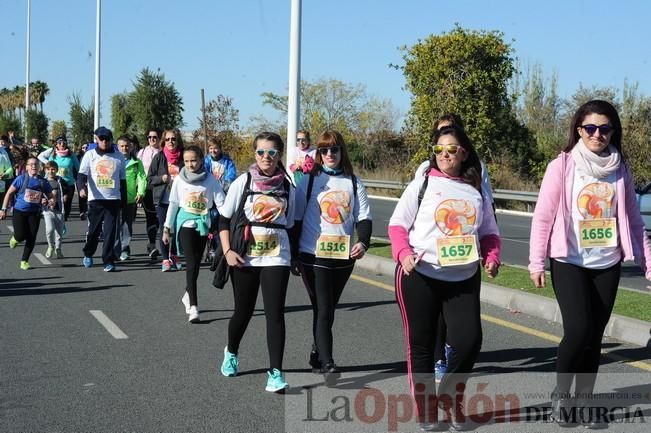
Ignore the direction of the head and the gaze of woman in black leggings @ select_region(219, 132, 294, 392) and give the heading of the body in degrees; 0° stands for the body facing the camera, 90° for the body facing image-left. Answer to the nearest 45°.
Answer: approximately 0°

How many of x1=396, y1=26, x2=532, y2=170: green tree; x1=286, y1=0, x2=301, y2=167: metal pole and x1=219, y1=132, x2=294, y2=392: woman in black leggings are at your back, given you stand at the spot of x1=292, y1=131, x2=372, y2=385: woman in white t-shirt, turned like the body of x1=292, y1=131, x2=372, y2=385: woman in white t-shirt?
2

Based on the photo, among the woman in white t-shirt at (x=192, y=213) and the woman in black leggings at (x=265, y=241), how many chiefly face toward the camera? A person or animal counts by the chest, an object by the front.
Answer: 2

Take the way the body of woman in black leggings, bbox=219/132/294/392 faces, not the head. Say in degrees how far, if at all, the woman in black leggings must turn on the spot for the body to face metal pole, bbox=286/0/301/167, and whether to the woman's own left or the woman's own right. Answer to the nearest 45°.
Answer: approximately 180°

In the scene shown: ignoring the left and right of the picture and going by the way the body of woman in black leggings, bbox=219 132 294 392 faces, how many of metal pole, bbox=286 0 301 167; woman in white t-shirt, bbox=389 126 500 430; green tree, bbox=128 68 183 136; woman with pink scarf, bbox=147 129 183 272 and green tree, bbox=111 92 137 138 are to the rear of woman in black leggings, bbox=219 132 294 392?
4

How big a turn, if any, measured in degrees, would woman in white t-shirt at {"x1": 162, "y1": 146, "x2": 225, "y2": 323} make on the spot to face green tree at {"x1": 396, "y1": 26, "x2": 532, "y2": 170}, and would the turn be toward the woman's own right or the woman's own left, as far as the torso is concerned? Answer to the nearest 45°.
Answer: approximately 135° to the woman's own left

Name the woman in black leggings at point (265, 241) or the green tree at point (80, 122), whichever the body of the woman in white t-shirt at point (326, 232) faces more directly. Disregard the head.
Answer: the woman in black leggings

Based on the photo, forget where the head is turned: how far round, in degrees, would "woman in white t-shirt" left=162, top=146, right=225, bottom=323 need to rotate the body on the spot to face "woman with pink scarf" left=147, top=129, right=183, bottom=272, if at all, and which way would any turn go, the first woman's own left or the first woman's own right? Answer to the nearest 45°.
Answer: approximately 180°

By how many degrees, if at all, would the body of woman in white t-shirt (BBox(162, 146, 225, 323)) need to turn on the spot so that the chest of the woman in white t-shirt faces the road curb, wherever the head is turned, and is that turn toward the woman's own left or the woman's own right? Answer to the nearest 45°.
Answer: approximately 90° to the woman's own left

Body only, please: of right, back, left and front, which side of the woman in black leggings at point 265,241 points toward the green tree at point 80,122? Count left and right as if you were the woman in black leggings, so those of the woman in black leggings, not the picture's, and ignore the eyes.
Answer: back

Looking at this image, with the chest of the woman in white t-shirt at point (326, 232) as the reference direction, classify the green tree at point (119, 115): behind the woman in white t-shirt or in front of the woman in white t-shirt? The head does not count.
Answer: behind
